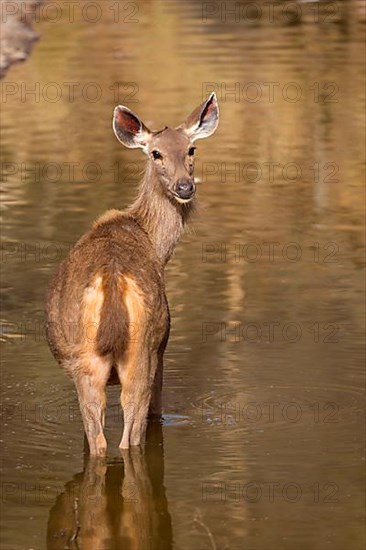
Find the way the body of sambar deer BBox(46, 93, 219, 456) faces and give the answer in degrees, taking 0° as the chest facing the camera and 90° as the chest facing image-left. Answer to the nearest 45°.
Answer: approximately 180°
